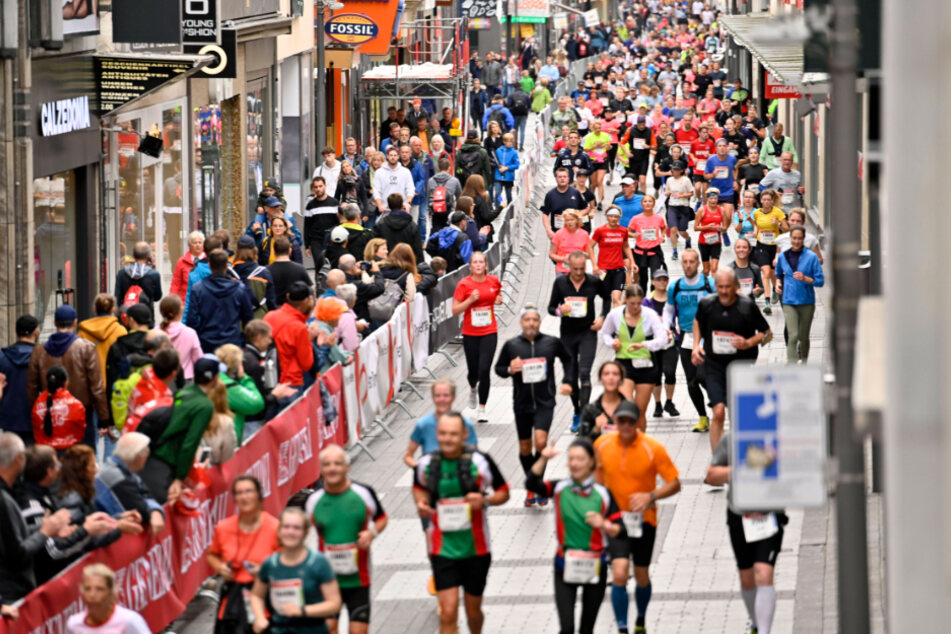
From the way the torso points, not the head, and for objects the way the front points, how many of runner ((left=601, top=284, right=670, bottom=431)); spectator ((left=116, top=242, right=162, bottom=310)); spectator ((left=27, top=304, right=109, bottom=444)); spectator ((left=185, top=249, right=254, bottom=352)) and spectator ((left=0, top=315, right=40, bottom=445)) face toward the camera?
1

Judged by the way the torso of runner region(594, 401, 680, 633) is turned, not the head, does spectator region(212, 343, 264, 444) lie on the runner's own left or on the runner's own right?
on the runner's own right

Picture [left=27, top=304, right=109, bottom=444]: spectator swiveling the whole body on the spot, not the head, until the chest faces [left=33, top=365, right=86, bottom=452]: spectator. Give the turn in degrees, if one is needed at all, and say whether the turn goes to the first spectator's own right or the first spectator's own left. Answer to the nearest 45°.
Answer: approximately 180°

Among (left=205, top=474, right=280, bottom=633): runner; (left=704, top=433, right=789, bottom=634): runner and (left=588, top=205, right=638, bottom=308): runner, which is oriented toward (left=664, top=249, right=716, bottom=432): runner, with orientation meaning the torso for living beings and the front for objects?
(left=588, top=205, right=638, bottom=308): runner

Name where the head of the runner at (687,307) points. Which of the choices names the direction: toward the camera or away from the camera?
toward the camera

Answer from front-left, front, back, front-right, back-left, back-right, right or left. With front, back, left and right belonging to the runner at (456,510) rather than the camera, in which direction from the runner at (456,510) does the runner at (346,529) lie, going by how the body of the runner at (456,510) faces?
front-right

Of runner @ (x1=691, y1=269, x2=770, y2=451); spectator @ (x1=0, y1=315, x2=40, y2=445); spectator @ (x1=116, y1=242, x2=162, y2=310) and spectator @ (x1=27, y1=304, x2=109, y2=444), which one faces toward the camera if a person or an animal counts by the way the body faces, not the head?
the runner

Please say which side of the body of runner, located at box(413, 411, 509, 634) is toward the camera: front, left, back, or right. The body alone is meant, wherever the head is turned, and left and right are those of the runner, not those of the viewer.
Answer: front

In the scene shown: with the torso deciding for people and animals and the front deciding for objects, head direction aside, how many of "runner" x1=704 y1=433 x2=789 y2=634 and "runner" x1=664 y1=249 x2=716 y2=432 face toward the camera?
2

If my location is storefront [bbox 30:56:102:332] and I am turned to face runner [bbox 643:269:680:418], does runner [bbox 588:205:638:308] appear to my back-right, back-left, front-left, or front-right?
front-left

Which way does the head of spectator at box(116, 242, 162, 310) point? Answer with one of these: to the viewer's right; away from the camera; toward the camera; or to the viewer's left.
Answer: away from the camera

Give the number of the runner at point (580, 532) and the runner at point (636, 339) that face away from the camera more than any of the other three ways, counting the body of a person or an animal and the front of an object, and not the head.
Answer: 0

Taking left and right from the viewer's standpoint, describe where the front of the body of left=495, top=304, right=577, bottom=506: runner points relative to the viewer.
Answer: facing the viewer

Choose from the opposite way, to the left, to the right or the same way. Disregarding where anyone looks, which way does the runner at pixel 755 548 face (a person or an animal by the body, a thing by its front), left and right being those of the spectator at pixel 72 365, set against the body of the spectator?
the opposite way

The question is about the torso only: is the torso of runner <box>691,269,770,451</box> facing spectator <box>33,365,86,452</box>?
no

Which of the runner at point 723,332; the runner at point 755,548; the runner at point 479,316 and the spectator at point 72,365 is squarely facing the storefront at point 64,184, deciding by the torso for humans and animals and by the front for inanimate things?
the spectator

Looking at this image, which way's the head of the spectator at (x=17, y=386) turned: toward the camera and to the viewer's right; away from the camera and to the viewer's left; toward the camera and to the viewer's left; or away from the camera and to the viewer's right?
away from the camera and to the viewer's right

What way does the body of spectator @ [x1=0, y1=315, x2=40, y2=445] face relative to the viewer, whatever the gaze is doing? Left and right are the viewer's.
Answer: facing away from the viewer and to the right of the viewer

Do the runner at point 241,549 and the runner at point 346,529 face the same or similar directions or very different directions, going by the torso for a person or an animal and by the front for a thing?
same or similar directions

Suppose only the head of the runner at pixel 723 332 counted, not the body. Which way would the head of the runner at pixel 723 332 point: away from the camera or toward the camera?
toward the camera

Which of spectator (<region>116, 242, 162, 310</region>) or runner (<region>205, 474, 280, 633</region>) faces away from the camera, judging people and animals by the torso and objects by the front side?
spectator (<region>116, 242, 162, 310</region>)
